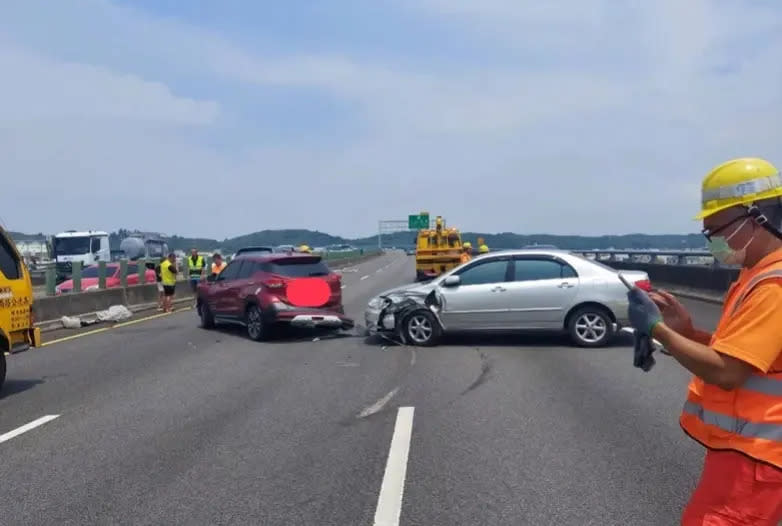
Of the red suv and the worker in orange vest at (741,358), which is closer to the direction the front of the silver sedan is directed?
the red suv

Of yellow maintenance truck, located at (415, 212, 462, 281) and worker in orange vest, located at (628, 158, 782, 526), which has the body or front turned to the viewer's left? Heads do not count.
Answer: the worker in orange vest

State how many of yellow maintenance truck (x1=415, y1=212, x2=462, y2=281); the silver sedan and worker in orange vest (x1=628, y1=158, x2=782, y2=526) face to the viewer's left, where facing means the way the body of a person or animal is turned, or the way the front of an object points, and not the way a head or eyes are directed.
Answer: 2

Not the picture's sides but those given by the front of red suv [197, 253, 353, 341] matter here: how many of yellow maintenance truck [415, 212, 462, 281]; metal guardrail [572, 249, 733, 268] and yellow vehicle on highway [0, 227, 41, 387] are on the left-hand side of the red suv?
1

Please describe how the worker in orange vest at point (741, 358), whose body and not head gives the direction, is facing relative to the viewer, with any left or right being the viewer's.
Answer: facing to the left of the viewer

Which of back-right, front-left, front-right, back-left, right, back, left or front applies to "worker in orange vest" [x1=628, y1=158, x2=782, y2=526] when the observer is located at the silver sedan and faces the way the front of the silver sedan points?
left

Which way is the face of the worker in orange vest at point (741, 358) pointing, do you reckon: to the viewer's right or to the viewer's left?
to the viewer's left

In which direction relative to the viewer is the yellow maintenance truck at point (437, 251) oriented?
away from the camera

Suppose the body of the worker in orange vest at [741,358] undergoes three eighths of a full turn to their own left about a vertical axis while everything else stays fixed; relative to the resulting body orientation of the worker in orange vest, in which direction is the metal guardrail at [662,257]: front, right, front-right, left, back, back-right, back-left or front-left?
back-left

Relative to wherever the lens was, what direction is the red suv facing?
facing away from the viewer and to the left of the viewer

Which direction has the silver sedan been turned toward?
to the viewer's left
